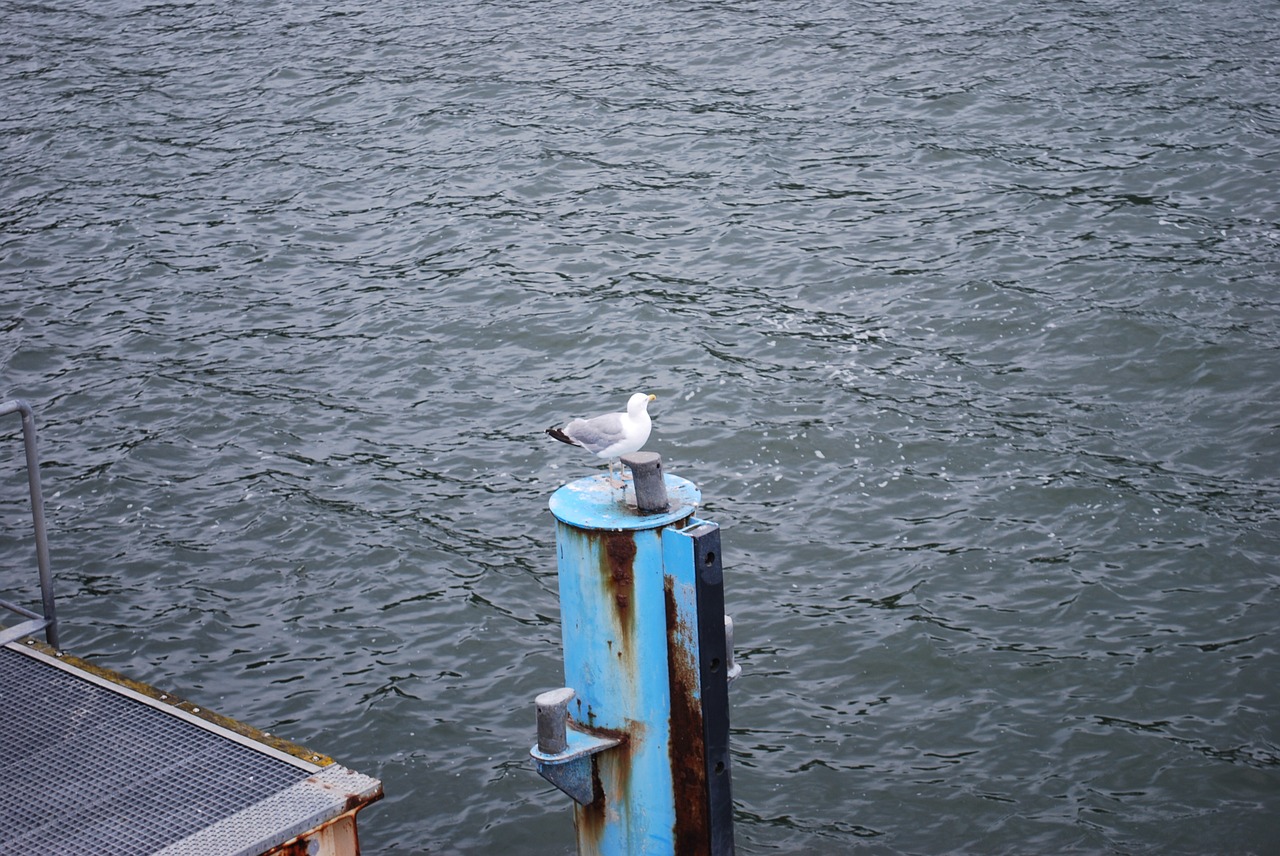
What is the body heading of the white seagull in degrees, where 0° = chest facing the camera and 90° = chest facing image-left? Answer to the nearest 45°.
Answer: approximately 270°

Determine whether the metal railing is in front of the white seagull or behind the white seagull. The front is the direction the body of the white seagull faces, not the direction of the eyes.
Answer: behind

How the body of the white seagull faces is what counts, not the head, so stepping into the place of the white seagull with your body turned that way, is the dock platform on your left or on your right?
on your right
